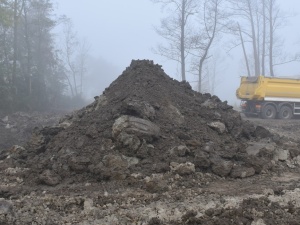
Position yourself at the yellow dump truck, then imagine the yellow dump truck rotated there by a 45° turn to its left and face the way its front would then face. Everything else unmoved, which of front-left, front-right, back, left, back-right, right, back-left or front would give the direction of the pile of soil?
back

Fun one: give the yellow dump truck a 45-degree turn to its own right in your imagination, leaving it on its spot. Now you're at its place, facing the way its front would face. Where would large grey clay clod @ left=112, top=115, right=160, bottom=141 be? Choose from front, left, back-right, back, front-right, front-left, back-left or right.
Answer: right

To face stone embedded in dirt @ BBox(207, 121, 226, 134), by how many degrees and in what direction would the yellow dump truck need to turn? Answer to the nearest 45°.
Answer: approximately 135° to its right

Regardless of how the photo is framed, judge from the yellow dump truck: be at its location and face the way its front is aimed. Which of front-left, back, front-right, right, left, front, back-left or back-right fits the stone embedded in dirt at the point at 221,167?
back-right

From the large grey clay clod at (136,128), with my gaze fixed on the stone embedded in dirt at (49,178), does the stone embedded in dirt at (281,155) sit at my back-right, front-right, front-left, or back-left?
back-left

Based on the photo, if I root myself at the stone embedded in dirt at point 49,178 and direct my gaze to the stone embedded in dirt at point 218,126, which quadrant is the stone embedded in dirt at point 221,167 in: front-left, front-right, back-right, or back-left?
front-right

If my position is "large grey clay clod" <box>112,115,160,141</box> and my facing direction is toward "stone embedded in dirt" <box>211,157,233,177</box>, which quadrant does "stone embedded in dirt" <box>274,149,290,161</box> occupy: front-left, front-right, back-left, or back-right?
front-left

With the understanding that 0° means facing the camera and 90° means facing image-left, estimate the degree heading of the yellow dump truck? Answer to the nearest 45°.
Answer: approximately 225°

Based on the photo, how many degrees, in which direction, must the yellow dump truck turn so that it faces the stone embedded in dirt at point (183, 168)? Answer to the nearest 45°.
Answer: approximately 135° to its right

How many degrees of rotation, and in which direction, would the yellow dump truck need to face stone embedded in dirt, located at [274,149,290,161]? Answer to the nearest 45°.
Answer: approximately 135° to its right

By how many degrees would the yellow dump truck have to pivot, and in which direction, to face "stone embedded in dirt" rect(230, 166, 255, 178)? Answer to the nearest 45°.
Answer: approximately 135° to its right

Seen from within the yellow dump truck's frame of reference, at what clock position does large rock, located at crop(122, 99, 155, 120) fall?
The large rock is roughly at 5 o'clock from the yellow dump truck.
